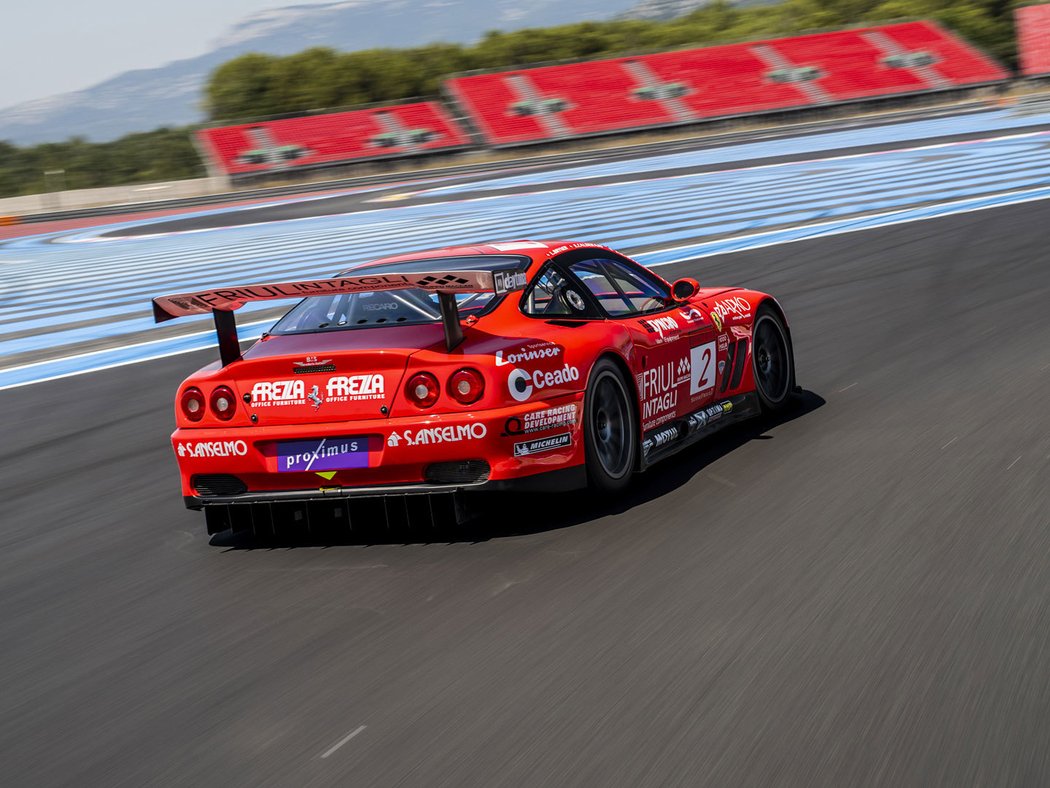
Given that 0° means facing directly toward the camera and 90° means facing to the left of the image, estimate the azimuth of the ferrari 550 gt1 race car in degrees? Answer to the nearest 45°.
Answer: approximately 225°
